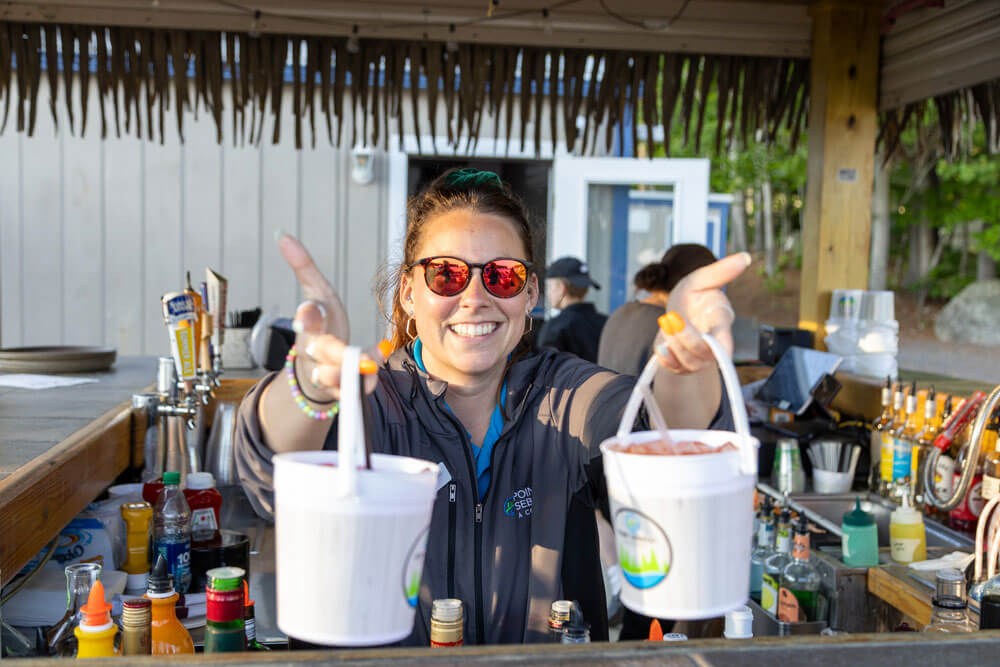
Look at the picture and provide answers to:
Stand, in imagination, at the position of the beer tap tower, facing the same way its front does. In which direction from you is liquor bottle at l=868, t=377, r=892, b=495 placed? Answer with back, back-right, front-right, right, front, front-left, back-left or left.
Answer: front-left

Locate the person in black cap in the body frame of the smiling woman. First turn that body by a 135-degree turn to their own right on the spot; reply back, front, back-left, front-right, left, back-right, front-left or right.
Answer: front-right

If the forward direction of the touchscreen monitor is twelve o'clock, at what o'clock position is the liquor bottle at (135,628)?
The liquor bottle is roughly at 11 o'clock from the touchscreen monitor.

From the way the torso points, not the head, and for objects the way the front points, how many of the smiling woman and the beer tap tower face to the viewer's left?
0

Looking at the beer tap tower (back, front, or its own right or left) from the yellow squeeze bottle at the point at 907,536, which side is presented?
front

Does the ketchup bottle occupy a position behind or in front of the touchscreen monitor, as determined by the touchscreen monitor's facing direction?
in front

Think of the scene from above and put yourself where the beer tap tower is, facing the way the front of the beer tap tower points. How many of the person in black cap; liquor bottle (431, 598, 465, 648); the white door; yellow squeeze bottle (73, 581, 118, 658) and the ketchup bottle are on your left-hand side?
2

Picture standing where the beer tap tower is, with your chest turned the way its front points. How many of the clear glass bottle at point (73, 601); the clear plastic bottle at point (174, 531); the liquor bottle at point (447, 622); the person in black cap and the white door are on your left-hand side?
2

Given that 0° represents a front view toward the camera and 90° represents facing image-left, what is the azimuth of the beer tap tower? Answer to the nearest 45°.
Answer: approximately 315°
